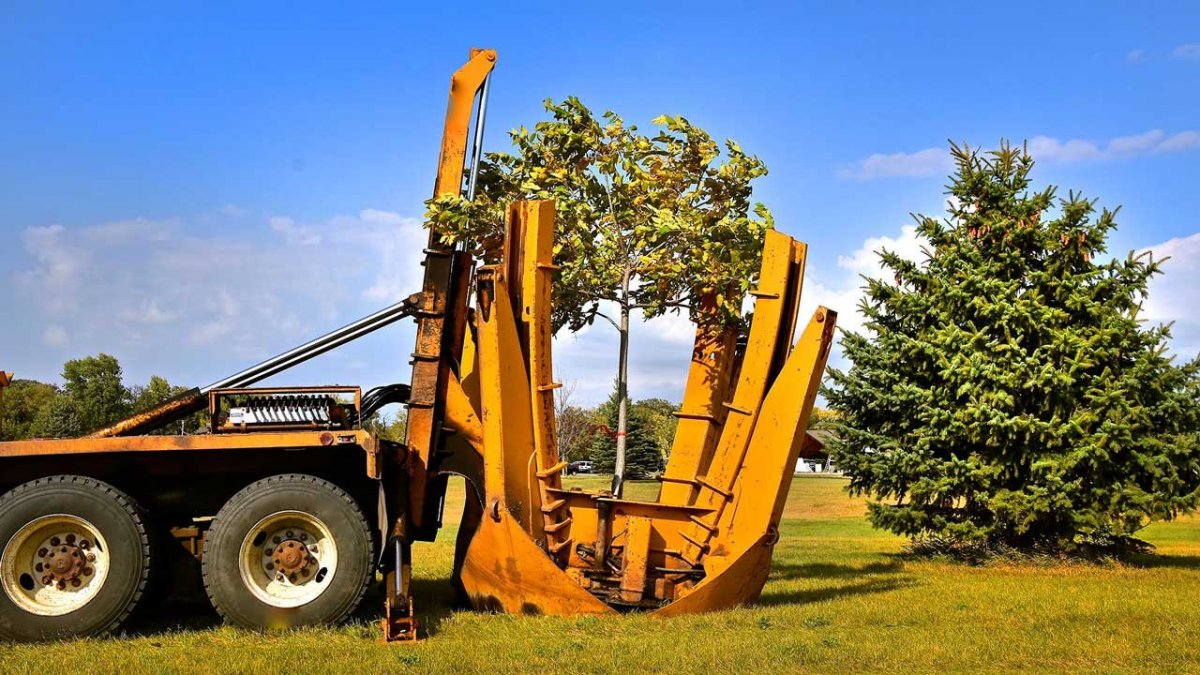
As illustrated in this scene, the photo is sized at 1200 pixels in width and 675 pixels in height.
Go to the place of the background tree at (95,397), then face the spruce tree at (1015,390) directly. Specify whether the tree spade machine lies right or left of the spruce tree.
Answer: right

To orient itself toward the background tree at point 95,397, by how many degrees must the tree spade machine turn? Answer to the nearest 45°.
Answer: approximately 45° to its right

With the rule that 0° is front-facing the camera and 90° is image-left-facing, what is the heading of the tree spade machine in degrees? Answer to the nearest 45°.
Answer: approximately 90°

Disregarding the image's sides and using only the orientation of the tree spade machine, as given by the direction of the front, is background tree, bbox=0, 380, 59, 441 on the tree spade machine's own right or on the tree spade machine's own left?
on the tree spade machine's own right

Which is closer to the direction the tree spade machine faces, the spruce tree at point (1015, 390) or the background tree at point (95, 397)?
the background tree

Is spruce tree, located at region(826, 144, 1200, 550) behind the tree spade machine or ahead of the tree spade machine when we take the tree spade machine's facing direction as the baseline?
behind

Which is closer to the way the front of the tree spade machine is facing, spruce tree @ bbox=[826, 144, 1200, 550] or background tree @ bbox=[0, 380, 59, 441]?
the background tree

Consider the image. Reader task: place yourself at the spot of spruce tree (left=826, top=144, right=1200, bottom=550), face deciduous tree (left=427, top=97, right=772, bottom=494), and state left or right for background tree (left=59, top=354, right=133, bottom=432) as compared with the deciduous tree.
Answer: right
